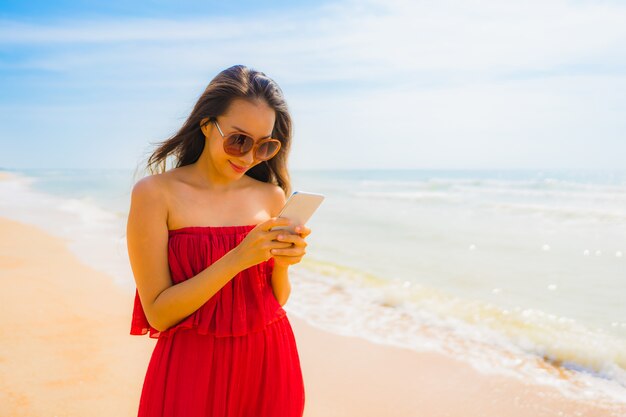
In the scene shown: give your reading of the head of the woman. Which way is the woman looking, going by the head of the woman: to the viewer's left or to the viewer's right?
to the viewer's right
